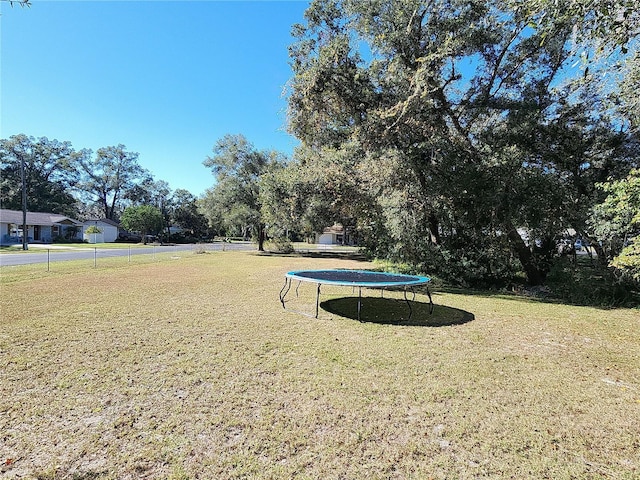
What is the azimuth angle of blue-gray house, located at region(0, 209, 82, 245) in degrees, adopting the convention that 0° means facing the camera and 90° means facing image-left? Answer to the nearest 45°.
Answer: approximately 315°

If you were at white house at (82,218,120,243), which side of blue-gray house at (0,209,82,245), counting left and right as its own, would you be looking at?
left
